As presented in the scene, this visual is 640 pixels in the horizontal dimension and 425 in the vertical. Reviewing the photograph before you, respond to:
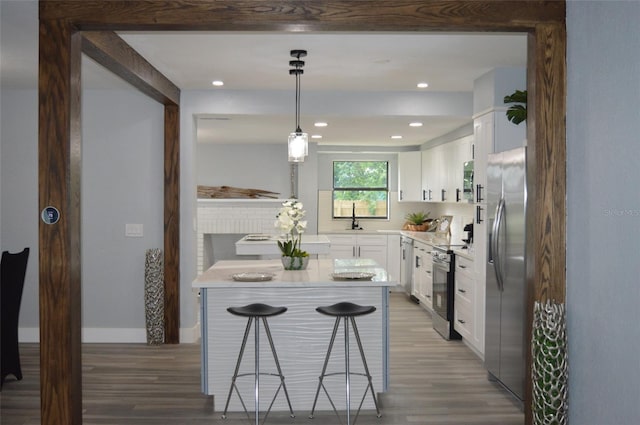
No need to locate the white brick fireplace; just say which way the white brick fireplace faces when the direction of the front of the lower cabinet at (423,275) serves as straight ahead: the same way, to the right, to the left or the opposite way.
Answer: to the left

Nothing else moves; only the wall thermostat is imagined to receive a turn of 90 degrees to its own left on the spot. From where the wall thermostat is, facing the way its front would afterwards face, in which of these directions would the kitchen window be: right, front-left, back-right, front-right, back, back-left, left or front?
front-left

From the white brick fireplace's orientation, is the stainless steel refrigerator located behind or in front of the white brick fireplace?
in front

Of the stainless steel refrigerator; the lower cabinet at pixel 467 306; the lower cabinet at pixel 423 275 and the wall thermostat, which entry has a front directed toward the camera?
the wall thermostat

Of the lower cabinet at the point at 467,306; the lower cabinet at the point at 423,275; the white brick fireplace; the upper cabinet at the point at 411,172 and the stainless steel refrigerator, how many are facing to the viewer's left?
3

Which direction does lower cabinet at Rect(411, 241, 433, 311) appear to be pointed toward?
to the viewer's left

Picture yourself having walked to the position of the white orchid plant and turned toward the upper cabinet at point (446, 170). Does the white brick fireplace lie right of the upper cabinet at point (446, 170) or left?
left

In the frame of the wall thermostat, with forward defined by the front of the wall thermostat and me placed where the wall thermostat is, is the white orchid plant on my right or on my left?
on my left

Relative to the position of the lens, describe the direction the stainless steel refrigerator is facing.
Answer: facing to the left of the viewer

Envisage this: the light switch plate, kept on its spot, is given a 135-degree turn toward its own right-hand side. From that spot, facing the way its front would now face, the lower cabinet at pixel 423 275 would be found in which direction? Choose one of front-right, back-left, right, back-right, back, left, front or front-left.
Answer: back-right
